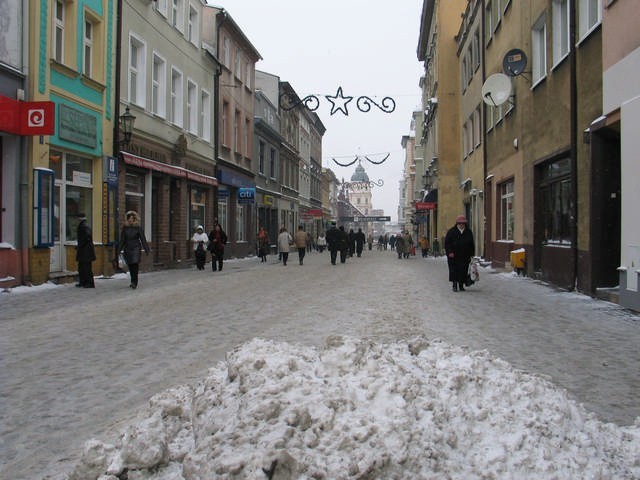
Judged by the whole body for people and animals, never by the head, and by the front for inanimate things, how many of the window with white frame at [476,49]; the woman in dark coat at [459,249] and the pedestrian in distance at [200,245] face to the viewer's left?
1

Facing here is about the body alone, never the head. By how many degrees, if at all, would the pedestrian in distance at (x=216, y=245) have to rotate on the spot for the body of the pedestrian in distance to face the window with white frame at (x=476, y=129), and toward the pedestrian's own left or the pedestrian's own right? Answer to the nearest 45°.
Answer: approximately 90° to the pedestrian's own left

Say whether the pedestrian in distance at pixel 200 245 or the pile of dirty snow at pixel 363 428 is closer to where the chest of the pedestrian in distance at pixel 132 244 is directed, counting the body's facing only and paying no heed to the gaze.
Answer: the pile of dirty snow

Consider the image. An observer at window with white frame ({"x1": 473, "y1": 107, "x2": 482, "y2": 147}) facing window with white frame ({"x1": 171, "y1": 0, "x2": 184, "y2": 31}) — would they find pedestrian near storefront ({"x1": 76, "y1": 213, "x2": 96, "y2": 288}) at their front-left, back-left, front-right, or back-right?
front-left

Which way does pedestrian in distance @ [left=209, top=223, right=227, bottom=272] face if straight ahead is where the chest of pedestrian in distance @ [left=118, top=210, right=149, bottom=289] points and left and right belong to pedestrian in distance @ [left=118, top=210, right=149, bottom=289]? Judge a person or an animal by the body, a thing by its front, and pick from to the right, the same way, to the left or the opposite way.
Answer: the same way

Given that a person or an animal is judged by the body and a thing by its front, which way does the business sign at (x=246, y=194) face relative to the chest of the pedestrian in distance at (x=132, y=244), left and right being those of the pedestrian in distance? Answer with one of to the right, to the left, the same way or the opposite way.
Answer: the same way

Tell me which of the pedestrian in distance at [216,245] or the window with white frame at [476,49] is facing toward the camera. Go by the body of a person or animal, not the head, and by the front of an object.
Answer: the pedestrian in distance

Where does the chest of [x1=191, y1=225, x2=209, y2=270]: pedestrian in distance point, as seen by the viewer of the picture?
toward the camera

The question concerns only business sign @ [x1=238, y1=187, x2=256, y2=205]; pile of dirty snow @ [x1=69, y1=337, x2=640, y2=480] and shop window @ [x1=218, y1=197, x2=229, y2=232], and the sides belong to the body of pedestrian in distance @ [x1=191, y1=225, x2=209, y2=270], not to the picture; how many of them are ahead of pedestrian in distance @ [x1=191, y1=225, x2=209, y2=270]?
1

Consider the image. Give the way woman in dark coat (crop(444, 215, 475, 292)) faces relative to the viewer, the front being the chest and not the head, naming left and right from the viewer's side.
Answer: facing the viewer

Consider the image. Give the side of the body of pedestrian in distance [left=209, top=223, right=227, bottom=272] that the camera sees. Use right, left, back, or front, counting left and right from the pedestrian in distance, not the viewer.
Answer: front

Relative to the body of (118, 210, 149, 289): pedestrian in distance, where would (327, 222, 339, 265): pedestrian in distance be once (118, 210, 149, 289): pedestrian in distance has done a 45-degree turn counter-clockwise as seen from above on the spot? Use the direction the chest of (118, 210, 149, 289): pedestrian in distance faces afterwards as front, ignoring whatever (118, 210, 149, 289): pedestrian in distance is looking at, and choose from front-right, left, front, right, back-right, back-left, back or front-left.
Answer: left

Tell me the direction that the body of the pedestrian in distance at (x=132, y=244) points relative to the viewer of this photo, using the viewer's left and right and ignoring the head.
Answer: facing the viewer
